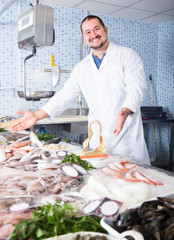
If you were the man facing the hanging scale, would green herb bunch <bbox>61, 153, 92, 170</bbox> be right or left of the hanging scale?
left

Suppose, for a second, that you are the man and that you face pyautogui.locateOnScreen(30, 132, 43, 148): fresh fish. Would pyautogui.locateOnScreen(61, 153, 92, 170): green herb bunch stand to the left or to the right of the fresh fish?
left

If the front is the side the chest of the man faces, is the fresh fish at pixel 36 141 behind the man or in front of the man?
in front

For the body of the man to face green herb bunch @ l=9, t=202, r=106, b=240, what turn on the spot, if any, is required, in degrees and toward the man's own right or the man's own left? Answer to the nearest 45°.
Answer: approximately 45° to the man's own left

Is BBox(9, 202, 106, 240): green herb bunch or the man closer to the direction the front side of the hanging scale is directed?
the green herb bunch

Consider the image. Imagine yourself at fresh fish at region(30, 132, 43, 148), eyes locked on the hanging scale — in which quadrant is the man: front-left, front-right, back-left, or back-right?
front-right

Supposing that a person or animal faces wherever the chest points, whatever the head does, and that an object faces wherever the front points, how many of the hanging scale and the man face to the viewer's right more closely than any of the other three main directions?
0

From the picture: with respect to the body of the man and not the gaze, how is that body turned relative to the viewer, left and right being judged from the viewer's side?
facing the viewer and to the left of the viewer

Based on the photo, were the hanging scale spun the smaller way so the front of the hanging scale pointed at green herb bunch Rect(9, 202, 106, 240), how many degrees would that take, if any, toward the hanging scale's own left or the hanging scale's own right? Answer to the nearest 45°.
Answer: approximately 45° to the hanging scale's own left
